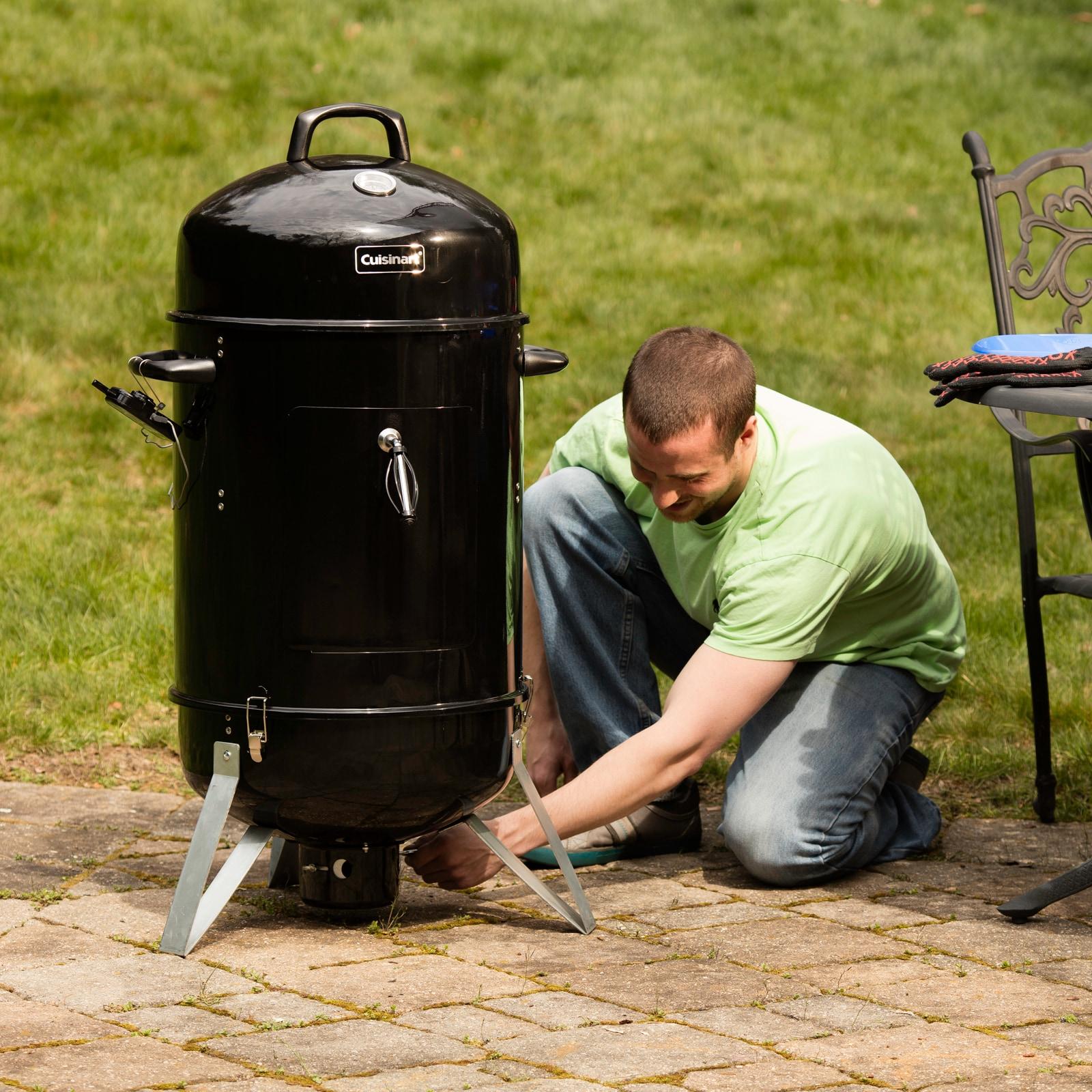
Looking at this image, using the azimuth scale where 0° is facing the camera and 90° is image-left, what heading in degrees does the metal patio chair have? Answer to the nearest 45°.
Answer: approximately 0°

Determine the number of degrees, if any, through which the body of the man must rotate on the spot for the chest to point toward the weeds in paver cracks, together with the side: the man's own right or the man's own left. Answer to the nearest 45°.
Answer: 0° — they already face it

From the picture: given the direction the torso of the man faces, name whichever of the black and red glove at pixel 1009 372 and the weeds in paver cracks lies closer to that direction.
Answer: the weeds in paver cracks

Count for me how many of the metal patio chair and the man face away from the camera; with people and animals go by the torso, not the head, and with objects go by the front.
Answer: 0

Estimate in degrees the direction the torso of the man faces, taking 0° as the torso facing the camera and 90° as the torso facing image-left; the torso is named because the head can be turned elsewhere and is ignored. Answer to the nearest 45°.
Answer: approximately 45°

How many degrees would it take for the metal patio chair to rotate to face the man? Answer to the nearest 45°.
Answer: approximately 45° to its right

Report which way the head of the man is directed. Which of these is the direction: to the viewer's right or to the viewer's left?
to the viewer's left

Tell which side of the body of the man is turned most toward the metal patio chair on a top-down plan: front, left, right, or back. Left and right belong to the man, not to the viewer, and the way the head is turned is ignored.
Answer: back
